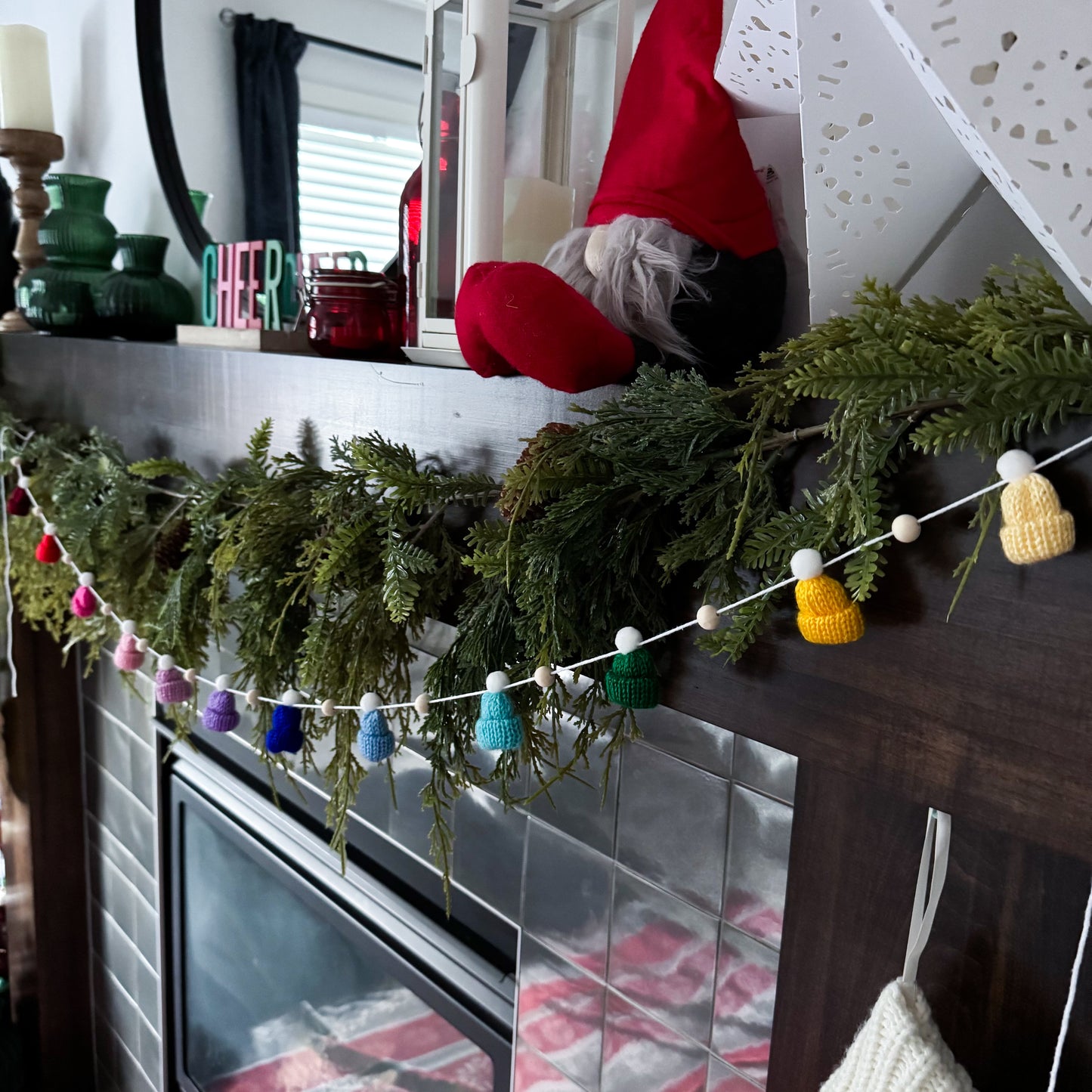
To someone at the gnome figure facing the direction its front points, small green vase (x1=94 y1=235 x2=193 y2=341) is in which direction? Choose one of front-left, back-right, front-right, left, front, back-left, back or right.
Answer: right

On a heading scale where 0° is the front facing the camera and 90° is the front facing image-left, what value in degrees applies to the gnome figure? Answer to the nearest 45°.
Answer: approximately 45°
